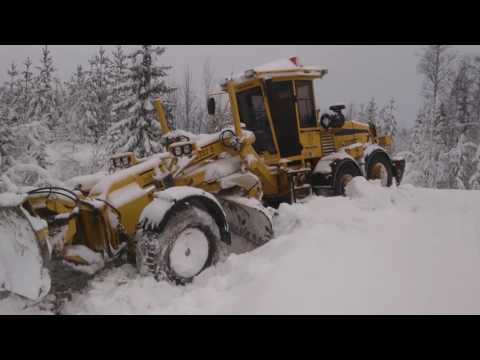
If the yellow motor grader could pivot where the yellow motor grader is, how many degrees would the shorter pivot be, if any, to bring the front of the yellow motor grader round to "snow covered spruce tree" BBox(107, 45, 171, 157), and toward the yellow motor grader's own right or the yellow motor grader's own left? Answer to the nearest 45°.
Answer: approximately 135° to the yellow motor grader's own right

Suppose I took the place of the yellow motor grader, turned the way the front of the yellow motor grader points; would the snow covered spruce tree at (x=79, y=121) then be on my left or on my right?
on my right

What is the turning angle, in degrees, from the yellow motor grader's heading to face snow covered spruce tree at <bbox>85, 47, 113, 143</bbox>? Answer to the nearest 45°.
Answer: approximately 135° to its right

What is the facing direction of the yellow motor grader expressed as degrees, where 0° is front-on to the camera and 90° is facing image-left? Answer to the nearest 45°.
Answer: approximately 45°

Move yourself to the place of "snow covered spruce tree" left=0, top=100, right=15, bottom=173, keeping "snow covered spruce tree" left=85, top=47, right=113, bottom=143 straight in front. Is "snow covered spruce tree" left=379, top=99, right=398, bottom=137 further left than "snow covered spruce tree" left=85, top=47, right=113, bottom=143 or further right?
right

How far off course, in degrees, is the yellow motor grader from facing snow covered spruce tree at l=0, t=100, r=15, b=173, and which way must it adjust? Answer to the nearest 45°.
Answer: approximately 90° to its right
